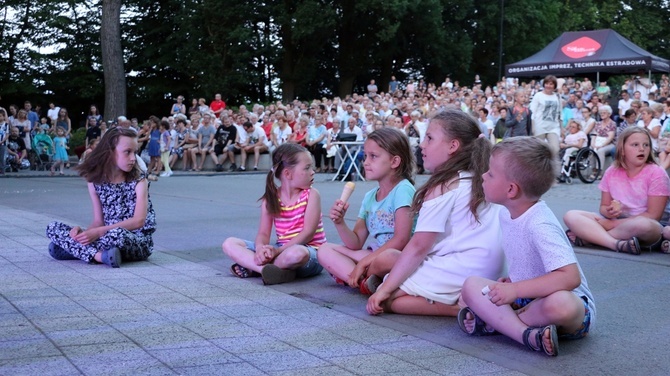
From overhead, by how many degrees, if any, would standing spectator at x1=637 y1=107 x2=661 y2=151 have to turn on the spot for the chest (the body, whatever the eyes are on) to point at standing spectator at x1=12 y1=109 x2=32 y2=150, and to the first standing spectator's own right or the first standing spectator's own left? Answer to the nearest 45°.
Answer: approximately 45° to the first standing spectator's own right

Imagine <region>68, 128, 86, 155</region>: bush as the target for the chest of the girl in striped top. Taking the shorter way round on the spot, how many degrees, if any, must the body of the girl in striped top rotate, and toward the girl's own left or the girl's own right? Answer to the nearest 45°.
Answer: approximately 135° to the girl's own right

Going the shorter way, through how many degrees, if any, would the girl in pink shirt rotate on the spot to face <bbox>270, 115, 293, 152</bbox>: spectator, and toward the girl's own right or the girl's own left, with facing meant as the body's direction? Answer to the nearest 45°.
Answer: approximately 90° to the girl's own right

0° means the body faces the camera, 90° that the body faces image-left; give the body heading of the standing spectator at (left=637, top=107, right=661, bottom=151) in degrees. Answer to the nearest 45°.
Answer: approximately 45°

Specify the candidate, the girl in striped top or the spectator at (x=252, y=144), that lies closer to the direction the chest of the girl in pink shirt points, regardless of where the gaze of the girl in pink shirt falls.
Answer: the girl in striped top

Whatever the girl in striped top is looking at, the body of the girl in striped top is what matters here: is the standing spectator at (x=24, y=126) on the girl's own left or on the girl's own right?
on the girl's own right
